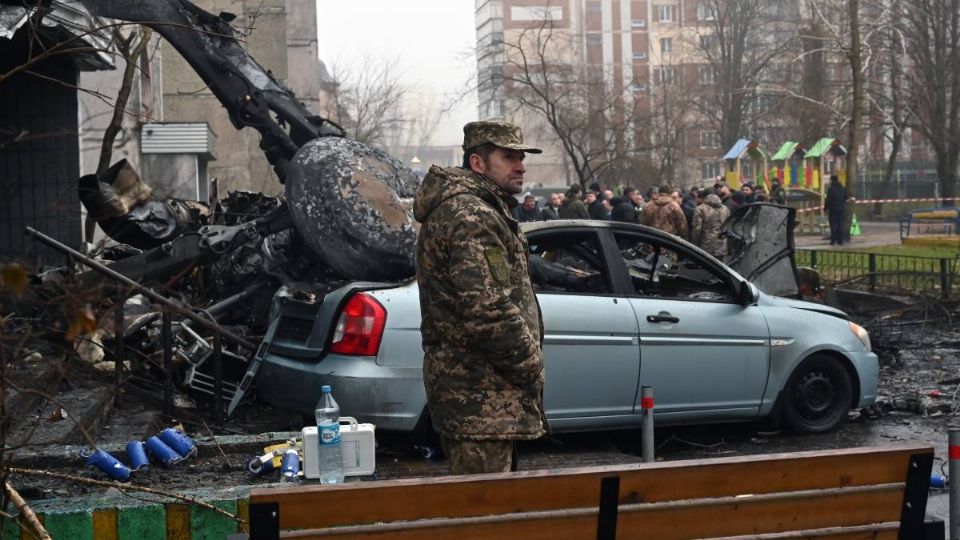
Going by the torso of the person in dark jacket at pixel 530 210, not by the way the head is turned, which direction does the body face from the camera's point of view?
toward the camera

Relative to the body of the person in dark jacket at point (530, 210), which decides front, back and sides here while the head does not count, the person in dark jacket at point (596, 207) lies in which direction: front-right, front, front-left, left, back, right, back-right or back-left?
left

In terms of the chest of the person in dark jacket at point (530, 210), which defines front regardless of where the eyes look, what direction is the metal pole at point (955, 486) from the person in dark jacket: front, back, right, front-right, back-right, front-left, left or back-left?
front

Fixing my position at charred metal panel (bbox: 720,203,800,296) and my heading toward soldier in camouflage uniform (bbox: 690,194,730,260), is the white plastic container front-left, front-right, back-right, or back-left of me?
back-left

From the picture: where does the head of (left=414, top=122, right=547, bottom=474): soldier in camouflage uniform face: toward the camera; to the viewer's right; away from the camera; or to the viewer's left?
to the viewer's right

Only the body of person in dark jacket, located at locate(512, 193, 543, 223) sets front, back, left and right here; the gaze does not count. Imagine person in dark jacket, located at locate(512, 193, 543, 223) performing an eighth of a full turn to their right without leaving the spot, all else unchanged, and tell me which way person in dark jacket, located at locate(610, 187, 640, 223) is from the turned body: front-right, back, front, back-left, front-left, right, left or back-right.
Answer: left
